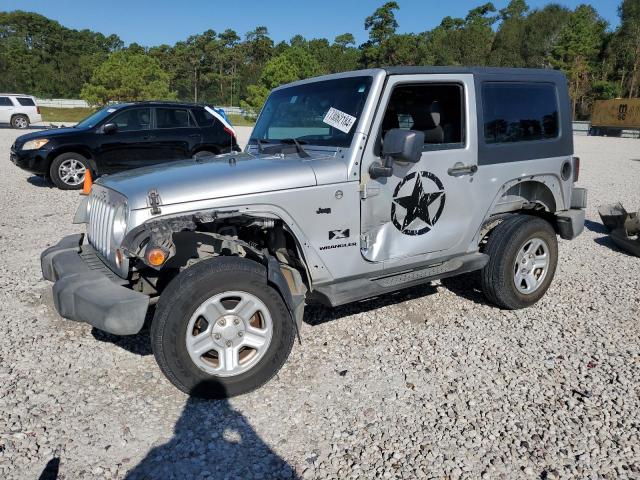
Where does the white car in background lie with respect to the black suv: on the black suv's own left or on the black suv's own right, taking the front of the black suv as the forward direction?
on the black suv's own right

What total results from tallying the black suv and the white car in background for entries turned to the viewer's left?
2

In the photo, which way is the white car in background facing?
to the viewer's left

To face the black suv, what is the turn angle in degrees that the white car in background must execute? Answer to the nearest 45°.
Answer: approximately 90° to its left

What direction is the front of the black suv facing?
to the viewer's left

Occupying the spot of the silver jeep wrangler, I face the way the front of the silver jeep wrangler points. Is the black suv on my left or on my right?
on my right

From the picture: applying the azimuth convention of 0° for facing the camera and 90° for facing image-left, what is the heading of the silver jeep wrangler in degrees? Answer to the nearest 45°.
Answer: approximately 45°

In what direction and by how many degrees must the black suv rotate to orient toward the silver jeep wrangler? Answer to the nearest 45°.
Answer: approximately 90° to its left
